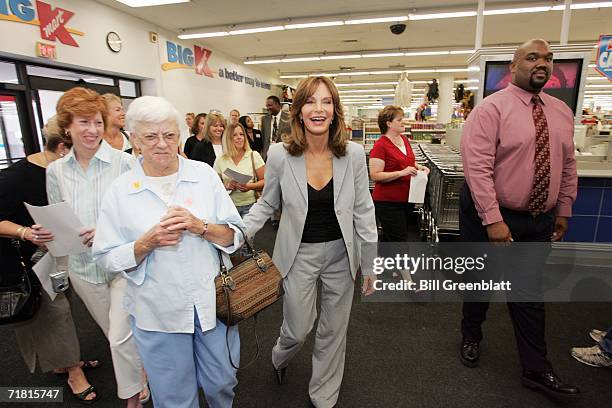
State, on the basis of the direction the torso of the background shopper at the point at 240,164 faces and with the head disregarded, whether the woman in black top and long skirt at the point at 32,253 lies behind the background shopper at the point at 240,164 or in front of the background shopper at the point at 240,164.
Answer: in front

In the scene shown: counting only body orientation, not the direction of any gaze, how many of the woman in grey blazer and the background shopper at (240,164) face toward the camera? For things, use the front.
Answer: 2

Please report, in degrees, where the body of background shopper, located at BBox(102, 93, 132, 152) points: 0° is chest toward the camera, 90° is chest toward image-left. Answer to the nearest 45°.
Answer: approximately 315°

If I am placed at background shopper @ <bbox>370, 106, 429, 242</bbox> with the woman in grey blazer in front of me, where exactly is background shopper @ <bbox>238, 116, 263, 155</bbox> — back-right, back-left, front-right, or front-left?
back-right

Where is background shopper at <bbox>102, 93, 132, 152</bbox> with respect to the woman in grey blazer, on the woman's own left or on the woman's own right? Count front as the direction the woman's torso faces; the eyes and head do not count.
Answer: on the woman's own right
